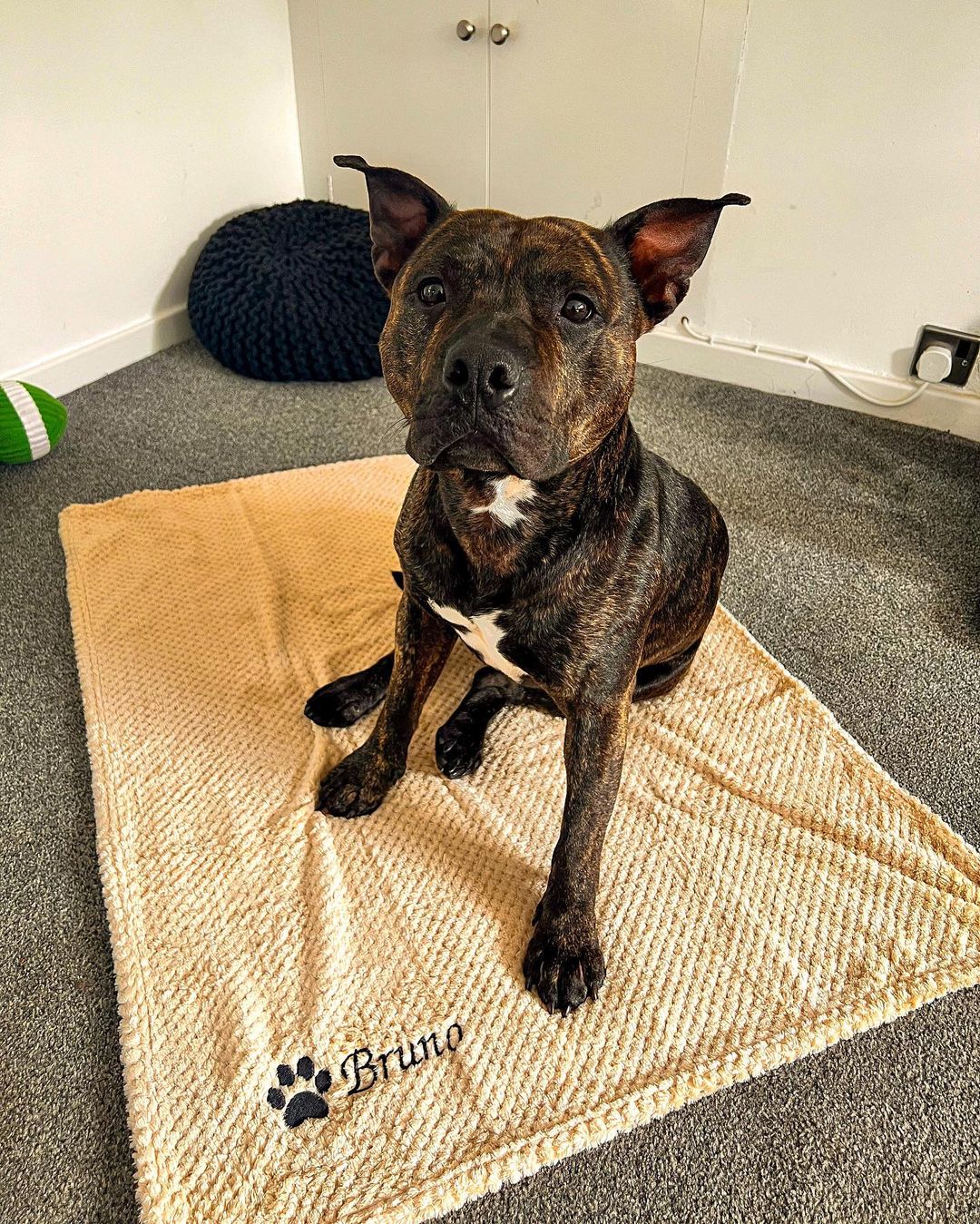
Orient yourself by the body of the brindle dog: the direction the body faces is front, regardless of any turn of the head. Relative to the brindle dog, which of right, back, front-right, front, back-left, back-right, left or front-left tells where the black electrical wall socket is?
back

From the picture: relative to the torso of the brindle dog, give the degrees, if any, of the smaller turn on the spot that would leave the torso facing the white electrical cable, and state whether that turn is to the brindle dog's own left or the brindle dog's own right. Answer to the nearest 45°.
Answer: approximately 180°

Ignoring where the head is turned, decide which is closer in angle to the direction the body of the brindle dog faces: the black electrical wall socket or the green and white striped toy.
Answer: the green and white striped toy

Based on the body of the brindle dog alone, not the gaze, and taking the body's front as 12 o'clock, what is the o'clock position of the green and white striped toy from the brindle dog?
The green and white striped toy is roughly at 3 o'clock from the brindle dog.

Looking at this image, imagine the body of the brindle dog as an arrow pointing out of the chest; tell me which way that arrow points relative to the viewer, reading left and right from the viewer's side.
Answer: facing the viewer and to the left of the viewer

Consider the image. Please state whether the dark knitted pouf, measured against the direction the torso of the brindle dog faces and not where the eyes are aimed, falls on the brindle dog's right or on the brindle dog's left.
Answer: on the brindle dog's right

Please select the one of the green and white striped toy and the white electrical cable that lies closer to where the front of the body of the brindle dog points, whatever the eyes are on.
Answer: the green and white striped toy

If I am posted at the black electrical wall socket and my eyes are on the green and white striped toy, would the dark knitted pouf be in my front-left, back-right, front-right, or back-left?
front-right

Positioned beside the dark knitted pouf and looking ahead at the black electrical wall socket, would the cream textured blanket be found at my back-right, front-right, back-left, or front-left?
front-right
